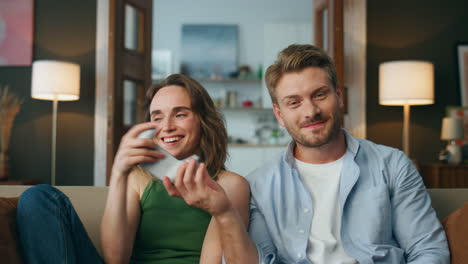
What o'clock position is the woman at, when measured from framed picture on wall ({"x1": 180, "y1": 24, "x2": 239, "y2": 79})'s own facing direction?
The woman is roughly at 12 o'clock from the framed picture on wall.

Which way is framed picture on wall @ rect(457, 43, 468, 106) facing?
toward the camera

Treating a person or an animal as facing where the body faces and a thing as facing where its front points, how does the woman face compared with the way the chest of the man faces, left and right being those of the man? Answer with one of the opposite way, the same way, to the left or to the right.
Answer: the same way

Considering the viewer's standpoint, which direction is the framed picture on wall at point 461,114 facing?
facing the viewer

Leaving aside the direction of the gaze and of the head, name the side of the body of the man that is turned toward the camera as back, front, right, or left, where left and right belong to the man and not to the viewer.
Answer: front

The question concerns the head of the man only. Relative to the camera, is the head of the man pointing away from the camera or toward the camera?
toward the camera

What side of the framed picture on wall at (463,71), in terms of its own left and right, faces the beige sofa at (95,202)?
front

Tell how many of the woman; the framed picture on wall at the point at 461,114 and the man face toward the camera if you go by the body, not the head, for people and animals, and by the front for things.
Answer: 3

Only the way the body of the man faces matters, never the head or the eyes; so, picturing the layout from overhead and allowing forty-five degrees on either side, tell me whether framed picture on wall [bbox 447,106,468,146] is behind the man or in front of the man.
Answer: behind

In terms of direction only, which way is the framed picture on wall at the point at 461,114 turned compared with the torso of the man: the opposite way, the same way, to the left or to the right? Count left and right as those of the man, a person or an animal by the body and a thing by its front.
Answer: the same way
